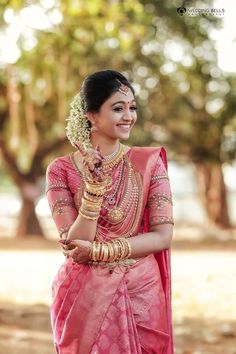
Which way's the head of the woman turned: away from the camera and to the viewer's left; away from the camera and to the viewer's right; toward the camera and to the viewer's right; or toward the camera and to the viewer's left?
toward the camera and to the viewer's right

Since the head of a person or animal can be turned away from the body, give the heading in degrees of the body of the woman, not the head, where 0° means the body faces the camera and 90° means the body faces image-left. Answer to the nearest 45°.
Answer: approximately 0°

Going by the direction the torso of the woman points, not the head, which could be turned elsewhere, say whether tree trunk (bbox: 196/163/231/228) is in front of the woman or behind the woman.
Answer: behind
